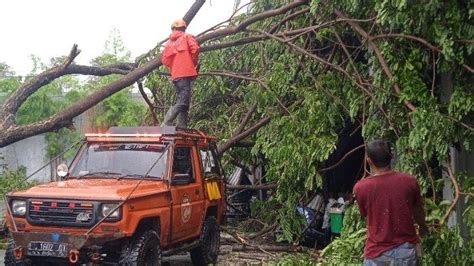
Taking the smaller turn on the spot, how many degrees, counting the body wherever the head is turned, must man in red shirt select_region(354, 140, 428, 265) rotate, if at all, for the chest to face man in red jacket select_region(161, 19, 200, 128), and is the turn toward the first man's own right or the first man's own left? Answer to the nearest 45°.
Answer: approximately 45° to the first man's own left

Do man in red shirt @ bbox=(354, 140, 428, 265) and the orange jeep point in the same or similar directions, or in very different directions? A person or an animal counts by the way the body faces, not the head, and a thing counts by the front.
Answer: very different directions

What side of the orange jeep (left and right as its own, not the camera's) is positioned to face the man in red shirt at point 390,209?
left

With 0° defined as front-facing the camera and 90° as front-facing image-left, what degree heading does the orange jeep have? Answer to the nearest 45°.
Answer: approximately 45°

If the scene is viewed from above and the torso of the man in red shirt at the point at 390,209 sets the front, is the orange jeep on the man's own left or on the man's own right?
on the man's own left

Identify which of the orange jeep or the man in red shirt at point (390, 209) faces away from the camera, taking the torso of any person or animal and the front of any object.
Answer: the man in red shirt

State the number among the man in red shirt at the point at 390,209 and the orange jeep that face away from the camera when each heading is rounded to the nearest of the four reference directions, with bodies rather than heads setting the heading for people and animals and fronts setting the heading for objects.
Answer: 1

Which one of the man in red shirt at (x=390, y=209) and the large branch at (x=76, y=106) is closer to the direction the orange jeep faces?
the man in red shirt

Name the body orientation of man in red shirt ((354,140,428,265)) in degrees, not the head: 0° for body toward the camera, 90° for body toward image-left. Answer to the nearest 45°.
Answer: approximately 180°

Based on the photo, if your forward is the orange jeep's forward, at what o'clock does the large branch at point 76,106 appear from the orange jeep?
The large branch is roughly at 4 o'clock from the orange jeep.
